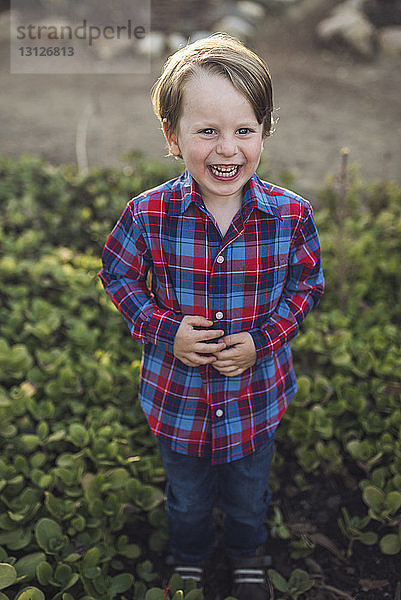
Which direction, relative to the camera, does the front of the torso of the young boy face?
toward the camera

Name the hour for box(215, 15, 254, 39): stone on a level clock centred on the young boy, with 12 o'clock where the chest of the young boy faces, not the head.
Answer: The stone is roughly at 6 o'clock from the young boy.

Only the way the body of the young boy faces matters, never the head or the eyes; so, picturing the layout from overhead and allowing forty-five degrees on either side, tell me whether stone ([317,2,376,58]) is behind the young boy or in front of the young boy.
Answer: behind

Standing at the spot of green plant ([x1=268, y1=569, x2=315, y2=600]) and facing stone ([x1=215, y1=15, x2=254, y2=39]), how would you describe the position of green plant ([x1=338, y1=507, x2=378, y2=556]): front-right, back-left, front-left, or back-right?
front-right

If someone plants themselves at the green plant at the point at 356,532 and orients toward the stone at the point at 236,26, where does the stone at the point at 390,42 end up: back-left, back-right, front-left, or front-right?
front-right

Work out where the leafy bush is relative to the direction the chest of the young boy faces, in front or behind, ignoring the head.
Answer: behind
